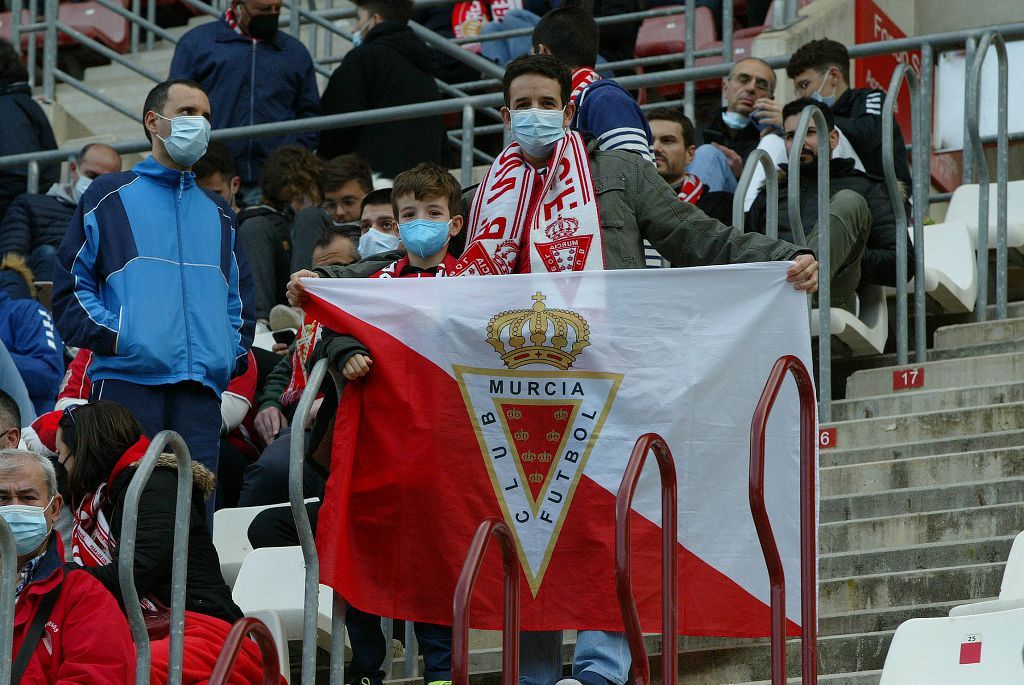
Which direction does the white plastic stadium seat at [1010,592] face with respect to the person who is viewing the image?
facing the viewer and to the left of the viewer

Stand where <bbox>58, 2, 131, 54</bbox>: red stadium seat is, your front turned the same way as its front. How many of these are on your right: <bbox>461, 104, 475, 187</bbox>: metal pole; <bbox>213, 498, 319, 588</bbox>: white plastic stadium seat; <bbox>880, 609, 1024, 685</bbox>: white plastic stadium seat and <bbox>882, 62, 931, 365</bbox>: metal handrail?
0

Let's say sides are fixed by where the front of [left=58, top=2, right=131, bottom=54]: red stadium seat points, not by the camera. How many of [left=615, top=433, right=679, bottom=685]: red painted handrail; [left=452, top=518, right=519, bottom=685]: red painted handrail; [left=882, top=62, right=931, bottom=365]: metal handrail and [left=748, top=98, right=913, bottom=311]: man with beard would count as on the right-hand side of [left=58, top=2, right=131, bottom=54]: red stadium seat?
0

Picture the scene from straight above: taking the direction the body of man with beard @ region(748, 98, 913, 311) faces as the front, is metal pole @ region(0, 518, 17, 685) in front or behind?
in front

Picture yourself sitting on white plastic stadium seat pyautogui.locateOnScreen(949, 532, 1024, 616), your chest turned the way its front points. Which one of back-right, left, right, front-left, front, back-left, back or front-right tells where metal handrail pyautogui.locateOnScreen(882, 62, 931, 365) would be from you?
back-right

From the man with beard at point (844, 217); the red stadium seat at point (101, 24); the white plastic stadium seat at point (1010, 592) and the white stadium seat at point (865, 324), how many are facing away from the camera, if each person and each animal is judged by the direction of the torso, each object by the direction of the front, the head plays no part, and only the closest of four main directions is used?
0

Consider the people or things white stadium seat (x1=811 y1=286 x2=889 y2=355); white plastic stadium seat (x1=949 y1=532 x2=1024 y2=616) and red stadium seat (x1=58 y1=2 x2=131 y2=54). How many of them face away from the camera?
0

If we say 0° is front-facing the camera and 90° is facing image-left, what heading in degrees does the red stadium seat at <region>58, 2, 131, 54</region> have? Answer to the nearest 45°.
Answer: approximately 45°

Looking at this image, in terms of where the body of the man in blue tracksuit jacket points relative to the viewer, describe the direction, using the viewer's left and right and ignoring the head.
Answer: facing the viewer and to the right of the viewer

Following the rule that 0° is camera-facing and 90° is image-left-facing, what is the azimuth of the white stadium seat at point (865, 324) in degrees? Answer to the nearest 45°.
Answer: approximately 45°

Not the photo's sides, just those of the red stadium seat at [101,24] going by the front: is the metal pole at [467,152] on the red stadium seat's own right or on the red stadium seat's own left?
on the red stadium seat's own left

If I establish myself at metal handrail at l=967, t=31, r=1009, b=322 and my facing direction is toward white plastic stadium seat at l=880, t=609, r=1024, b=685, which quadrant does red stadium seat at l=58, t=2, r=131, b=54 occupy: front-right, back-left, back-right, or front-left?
back-right

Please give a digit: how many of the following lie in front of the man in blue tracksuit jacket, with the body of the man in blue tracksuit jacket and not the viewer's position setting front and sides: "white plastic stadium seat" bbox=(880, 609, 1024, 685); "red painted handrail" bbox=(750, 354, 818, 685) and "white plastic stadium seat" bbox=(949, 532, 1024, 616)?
3
